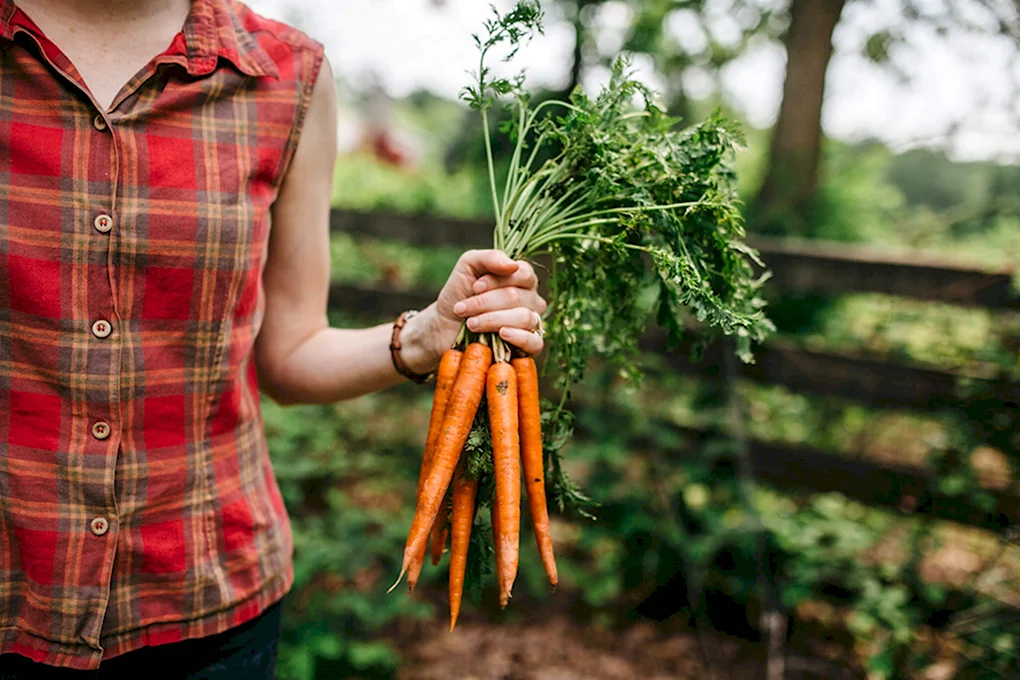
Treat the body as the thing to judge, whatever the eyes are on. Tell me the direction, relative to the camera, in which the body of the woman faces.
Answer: toward the camera

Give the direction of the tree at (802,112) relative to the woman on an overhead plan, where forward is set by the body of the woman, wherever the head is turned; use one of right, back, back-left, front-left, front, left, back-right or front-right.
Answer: back-left
